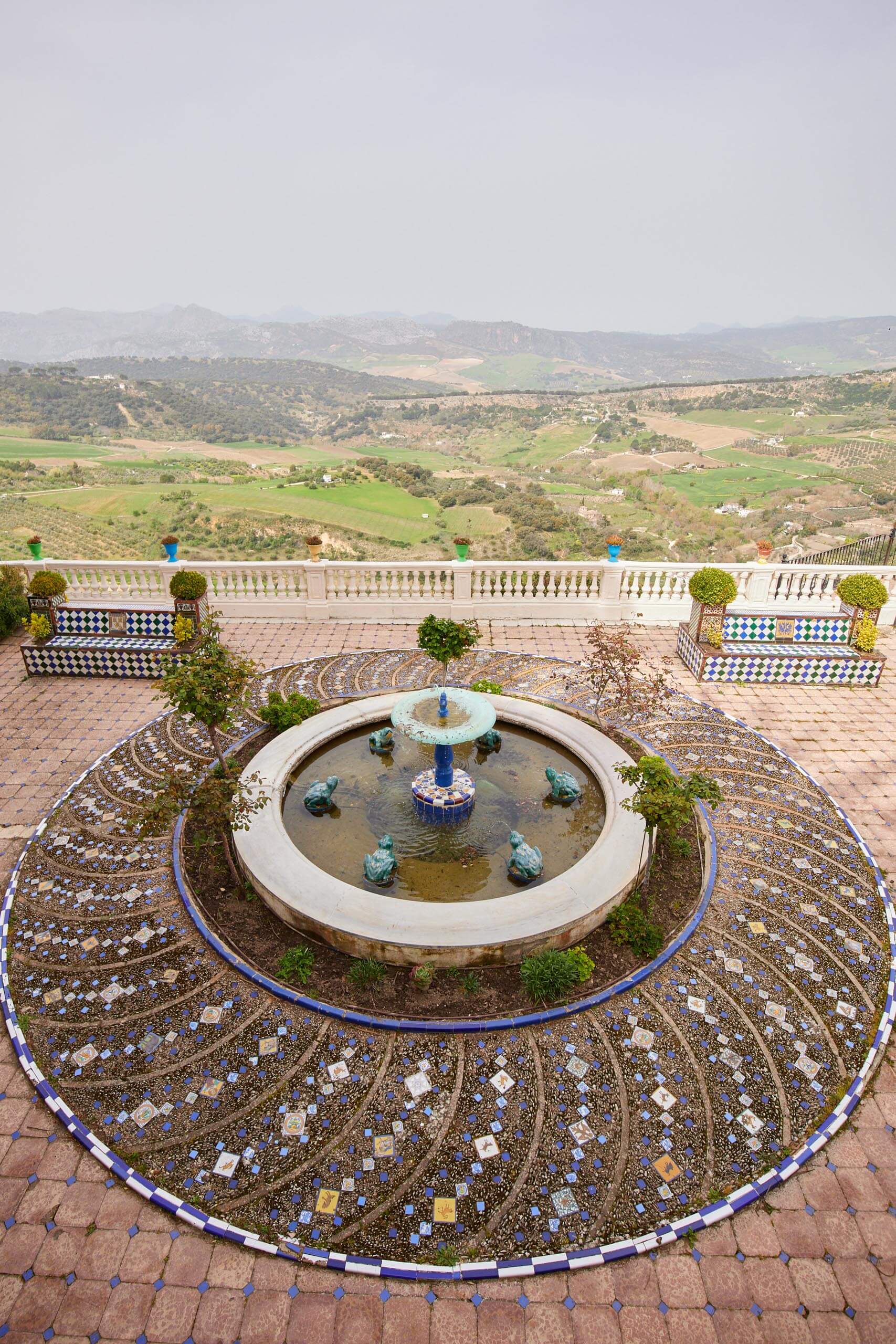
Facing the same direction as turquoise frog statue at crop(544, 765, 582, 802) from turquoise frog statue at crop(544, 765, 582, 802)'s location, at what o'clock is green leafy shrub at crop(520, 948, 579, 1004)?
The green leafy shrub is roughly at 9 o'clock from the turquoise frog statue.

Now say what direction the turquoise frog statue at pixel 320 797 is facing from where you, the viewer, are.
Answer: facing to the right of the viewer

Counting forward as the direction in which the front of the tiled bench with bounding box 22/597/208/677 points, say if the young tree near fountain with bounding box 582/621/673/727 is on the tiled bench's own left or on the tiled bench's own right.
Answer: on the tiled bench's own left

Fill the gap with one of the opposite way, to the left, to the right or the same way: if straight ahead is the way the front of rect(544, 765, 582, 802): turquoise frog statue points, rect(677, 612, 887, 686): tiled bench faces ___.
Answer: to the left

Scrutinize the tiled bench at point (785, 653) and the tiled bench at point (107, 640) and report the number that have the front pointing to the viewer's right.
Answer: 0

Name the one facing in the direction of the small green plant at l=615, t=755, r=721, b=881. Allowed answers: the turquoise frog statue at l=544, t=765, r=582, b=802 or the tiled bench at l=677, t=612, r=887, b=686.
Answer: the tiled bench

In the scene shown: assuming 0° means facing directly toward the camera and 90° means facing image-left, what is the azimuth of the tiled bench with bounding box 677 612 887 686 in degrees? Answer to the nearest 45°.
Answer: approximately 0°

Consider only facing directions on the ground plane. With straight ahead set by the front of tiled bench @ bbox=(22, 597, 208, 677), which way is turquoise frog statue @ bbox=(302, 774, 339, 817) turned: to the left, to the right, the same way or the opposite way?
to the left

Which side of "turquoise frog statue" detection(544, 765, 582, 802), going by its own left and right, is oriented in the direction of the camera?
left

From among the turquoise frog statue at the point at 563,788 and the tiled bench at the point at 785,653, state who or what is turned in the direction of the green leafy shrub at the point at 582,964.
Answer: the tiled bench

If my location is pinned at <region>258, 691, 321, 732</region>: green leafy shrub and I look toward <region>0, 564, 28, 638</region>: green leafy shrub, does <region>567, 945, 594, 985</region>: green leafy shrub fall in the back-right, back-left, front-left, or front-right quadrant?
back-left

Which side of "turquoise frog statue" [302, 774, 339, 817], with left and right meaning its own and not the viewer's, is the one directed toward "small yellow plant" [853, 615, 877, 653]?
front

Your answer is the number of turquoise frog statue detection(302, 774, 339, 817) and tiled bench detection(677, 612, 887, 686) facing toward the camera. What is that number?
1
